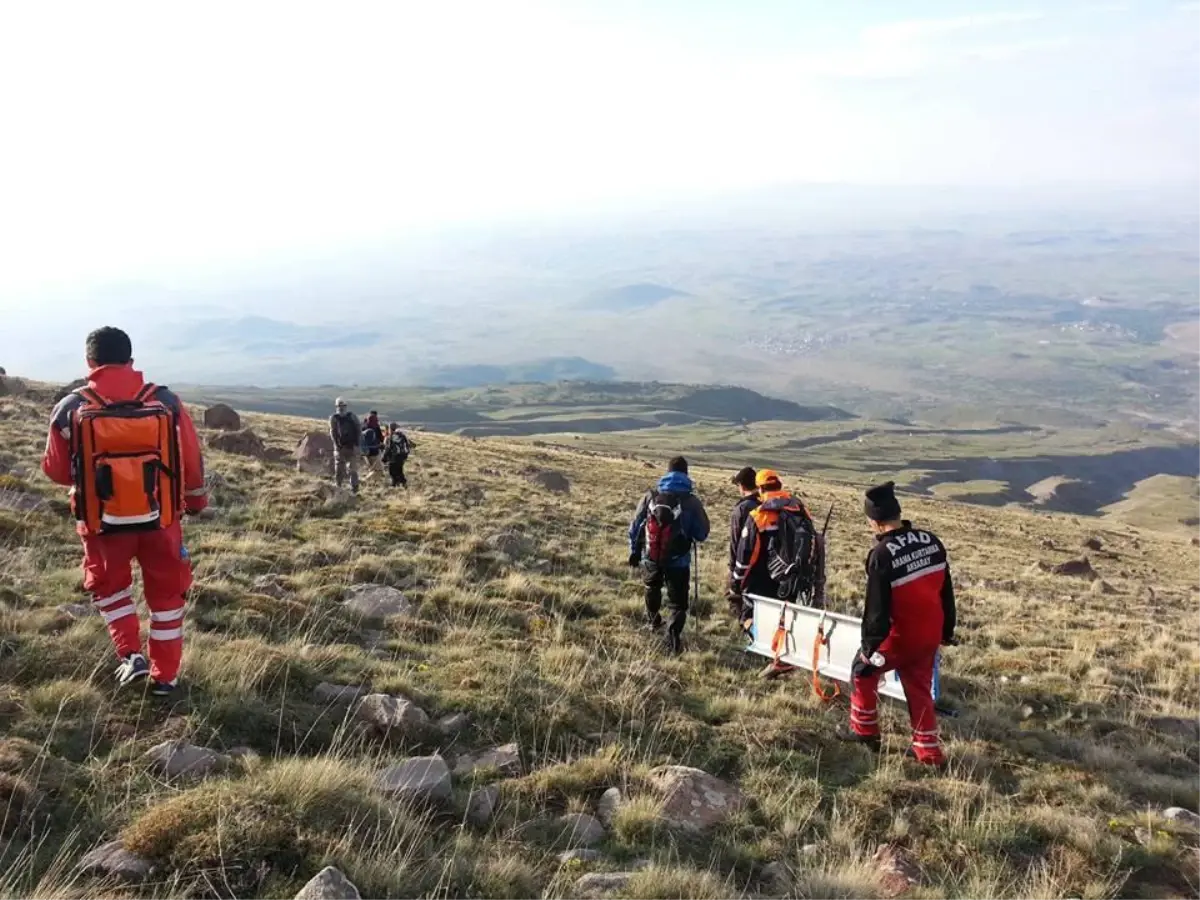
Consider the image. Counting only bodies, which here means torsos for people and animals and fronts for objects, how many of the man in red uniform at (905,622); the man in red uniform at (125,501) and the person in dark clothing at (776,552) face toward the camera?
0

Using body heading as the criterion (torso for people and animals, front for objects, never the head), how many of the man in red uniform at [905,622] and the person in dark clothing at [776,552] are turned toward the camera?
0

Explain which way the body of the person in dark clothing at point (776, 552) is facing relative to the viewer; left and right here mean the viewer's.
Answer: facing away from the viewer and to the left of the viewer

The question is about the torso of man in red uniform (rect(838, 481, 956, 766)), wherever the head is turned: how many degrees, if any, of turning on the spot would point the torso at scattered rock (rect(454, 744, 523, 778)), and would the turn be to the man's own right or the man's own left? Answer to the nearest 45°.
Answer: approximately 90° to the man's own left

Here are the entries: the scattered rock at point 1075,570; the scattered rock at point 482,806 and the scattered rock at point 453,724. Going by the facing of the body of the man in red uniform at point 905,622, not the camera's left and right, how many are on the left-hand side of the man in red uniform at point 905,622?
2

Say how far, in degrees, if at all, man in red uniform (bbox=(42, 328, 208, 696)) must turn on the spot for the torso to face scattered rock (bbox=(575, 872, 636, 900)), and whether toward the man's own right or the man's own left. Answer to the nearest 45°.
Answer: approximately 135° to the man's own right

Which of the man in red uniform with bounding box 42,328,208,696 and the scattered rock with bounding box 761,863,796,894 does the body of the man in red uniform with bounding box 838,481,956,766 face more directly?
the man in red uniform

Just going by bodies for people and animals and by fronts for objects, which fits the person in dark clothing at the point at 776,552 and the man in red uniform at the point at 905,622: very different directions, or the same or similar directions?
same or similar directions

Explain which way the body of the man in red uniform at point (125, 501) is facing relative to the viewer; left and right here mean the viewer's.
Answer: facing away from the viewer

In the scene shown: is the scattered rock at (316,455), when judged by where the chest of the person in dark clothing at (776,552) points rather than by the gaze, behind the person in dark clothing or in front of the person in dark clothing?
in front

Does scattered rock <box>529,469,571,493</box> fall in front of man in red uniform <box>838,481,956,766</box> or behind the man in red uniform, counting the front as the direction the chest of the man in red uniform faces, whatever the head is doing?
in front

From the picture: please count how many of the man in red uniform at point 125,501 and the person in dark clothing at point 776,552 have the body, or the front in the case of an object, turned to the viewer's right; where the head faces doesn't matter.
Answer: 0

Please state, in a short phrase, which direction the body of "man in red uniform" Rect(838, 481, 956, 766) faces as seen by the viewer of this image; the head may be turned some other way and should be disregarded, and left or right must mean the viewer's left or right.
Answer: facing away from the viewer and to the left of the viewer

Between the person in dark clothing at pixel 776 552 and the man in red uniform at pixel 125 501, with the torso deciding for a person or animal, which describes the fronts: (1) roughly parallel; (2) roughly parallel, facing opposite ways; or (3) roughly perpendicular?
roughly parallel

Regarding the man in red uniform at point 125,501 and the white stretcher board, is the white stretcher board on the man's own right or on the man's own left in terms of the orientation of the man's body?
on the man's own right

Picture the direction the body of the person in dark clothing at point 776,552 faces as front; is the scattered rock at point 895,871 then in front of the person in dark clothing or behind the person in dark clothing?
behind
